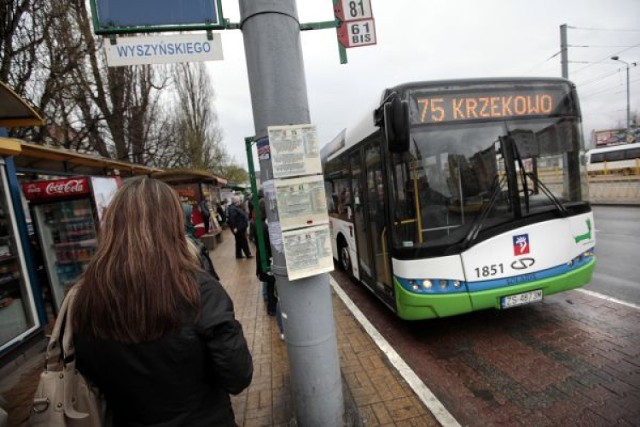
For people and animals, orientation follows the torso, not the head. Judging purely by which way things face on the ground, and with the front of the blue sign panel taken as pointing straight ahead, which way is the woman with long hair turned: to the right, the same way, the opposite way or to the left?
the opposite way

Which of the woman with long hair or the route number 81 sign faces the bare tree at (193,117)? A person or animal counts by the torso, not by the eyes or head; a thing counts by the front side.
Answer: the woman with long hair

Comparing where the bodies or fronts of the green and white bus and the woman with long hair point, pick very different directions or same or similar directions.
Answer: very different directions

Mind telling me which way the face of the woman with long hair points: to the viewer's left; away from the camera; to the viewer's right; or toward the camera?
away from the camera

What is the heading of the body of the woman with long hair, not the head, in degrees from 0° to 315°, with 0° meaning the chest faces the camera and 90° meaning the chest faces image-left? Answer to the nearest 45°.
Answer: approximately 180°

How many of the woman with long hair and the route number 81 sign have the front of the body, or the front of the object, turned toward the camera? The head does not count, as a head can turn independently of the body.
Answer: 1

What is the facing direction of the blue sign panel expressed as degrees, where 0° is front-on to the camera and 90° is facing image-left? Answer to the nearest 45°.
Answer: approximately 0°

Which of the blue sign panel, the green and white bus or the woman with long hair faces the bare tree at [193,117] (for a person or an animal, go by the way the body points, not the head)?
the woman with long hair

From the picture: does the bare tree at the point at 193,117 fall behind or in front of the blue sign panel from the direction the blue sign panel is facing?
behind
